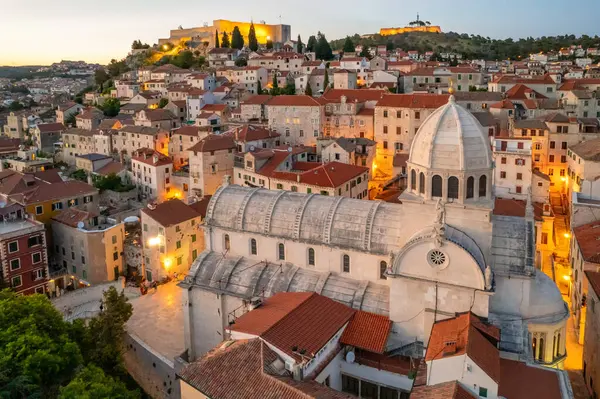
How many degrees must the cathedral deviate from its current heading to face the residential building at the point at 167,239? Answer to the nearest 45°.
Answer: approximately 45° to its right

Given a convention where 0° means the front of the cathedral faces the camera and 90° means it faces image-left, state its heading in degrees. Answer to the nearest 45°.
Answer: approximately 90°

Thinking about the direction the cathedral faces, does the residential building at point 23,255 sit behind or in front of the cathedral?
in front

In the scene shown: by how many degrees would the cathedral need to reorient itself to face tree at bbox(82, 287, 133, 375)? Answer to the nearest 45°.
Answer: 0° — it already faces it

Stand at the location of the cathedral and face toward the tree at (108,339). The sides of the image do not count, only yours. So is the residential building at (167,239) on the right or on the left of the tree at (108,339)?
right

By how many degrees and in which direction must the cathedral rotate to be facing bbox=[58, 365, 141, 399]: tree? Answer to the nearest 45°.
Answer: approximately 45° to its left

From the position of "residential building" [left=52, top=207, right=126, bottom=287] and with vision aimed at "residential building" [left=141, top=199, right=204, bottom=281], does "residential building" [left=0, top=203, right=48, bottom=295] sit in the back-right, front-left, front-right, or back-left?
back-right

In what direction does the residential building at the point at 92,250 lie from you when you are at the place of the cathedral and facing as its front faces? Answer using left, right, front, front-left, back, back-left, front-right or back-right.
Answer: front-right
